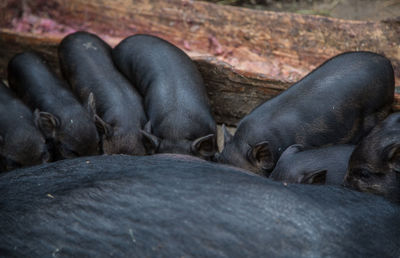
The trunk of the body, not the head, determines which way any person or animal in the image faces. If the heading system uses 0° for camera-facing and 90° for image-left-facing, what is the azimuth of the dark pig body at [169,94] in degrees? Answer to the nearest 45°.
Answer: approximately 0°

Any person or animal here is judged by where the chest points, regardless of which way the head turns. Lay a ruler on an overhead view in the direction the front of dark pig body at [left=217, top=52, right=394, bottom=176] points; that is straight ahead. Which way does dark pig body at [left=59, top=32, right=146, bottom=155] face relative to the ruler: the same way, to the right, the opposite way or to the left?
to the left

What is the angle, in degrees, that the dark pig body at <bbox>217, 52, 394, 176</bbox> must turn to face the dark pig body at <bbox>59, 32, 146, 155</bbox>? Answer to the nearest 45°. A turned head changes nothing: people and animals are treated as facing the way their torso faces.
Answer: approximately 45° to its right

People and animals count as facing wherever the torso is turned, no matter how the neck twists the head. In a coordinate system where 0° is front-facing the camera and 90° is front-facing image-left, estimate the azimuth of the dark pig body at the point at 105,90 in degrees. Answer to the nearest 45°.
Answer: approximately 315°

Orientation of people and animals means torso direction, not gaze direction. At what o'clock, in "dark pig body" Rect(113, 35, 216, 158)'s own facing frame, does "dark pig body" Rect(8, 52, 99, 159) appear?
"dark pig body" Rect(8, 52, 99, 159) is roughly at 3 o'clock from "dark pig body" Rect(113, 35, 216, 158).

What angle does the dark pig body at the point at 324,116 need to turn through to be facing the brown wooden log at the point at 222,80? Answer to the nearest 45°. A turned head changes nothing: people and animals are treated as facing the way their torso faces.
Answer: approximately 90° to its right

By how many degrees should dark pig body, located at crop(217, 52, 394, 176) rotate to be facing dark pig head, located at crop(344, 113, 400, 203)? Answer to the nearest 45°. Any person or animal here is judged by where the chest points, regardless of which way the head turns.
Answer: approximately 90° to its left

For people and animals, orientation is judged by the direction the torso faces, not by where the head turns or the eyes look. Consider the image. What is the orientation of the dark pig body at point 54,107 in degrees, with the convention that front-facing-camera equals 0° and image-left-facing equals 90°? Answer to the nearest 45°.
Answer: approximately 315°
